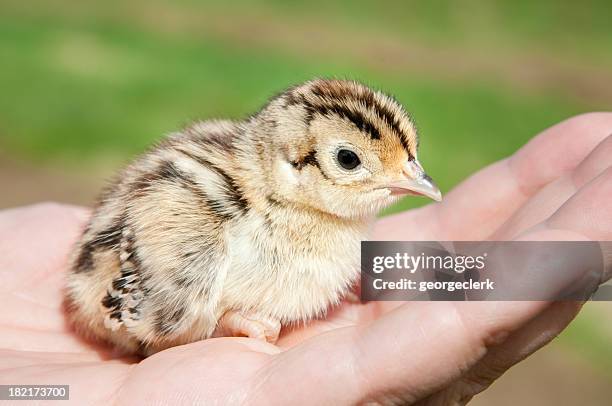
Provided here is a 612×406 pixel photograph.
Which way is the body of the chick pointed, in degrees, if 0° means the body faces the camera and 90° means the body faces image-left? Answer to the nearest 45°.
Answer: approximately 270°
